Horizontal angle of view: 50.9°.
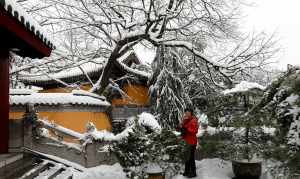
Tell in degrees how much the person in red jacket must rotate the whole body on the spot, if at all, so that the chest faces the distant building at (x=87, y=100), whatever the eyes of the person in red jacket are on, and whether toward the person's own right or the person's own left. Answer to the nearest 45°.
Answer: approximately 90° to the person's own right

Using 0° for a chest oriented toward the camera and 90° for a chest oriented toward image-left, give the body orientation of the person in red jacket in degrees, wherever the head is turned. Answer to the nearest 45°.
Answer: approximately 45°
